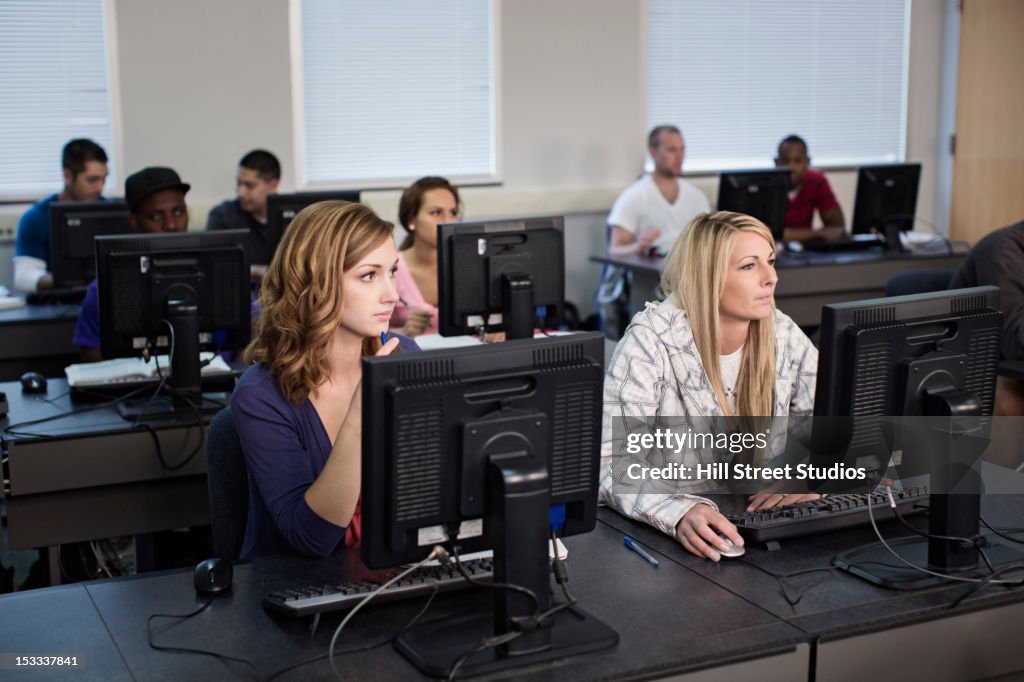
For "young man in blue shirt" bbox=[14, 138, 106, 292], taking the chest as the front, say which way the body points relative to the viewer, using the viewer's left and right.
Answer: facing the viewer and to the right of the viewer

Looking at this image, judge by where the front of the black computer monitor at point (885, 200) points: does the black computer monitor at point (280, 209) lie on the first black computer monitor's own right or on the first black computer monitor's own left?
on the first black computer monitor's own left

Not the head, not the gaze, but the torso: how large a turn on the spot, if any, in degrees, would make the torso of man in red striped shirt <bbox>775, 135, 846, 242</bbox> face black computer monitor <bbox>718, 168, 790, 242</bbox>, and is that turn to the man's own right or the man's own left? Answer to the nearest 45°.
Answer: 0° — they already face it

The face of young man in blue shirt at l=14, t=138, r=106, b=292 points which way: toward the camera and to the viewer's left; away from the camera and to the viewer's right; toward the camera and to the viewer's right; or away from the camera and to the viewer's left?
toward the camera and to the viewer's right

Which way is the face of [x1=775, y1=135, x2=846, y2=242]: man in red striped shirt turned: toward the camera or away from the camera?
toward the camera

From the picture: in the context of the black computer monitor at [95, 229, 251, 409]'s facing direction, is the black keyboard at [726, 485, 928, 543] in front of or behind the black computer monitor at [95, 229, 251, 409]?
behind

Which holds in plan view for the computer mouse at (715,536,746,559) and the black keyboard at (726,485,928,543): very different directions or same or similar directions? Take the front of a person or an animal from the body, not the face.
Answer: very different directions

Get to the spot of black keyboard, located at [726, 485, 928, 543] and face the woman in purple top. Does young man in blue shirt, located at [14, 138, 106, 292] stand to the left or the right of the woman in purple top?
right

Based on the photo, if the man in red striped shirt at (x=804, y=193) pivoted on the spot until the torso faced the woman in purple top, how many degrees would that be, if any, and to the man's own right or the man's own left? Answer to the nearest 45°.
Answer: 0° — they already face them

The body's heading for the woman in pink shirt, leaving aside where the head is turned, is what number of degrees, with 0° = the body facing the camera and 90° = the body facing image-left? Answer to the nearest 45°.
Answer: approximately 315°

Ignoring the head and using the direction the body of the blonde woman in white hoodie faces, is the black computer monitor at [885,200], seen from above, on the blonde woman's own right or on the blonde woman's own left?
on the blonde woman's own left

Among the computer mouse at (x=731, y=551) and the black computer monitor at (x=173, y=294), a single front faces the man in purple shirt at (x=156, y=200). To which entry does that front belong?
the black computer monitor

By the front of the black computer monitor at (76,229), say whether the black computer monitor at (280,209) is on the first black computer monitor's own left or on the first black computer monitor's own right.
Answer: on the first black computer monitor's own right

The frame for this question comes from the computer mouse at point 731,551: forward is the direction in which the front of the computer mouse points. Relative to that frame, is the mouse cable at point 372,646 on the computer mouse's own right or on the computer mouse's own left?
on the computer mouse's own right

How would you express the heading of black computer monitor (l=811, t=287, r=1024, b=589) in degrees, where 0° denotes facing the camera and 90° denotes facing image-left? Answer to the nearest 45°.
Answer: approximately 135°

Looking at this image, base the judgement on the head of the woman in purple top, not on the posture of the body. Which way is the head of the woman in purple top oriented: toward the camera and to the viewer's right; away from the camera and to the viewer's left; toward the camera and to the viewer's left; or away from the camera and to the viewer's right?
toward the camera and to the viewer's right

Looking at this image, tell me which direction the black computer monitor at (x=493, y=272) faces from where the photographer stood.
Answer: facing away from the viewer and to the left of the viewer

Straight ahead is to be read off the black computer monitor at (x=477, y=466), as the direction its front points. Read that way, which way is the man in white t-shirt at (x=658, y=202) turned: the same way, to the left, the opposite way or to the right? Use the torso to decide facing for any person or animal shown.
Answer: the opposite way

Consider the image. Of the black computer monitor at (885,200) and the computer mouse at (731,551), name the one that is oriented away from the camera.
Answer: the black computer monitor

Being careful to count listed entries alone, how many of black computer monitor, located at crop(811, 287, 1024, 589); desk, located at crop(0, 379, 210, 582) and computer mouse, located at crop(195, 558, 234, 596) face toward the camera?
1

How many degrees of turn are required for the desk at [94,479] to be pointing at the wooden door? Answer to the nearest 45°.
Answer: approximately 45° to its right

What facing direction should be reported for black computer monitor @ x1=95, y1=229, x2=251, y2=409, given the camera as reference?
facing away from the viewer
